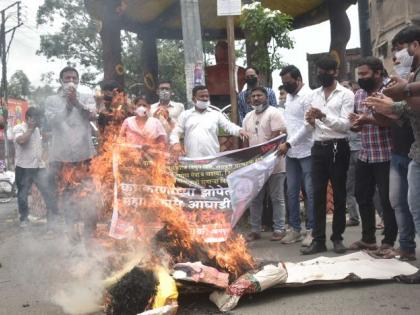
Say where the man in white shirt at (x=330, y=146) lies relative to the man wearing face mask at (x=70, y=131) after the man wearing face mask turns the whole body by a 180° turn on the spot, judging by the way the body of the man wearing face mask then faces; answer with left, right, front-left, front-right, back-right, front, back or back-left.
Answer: back-right

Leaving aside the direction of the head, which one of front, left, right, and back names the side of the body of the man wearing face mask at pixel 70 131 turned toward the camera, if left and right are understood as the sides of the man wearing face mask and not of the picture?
front

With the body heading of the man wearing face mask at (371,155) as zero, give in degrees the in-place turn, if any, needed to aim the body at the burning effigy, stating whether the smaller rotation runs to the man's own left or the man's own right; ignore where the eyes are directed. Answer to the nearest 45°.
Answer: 0° — they already face it

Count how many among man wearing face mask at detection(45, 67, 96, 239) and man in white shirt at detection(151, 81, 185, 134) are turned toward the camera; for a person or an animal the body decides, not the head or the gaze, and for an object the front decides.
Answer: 2

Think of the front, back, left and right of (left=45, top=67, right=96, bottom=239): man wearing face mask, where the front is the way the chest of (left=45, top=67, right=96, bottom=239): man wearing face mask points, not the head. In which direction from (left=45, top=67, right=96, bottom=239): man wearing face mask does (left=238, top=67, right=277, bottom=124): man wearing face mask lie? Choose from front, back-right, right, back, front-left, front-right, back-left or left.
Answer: left

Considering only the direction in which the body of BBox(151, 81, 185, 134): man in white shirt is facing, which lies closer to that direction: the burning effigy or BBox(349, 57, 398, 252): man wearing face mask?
the burning effigy

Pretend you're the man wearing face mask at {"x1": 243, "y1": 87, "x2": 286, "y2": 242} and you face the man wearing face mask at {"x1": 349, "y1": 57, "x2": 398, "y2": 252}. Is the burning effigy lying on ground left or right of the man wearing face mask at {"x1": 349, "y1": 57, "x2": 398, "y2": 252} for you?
right

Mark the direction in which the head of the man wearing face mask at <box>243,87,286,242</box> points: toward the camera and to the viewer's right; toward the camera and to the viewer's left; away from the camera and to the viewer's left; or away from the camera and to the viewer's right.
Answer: toward the camera and to the viewer's left

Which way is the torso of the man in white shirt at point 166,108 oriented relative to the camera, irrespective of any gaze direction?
toward the camera

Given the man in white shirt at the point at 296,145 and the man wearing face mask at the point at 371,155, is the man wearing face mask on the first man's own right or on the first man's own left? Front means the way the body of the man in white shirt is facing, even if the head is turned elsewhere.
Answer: on the first man's own left

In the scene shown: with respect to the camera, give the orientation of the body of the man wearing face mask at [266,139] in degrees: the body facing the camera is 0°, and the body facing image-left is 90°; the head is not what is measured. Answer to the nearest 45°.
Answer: approximately 45°

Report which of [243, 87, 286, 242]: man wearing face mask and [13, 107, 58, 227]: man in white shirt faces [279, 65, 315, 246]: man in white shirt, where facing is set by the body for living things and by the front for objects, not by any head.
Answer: [13, 107, 58, 227]: man in white shirt

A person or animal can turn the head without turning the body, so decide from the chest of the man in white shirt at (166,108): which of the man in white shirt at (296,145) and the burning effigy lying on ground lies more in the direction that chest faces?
the burning effigy lying on ground
